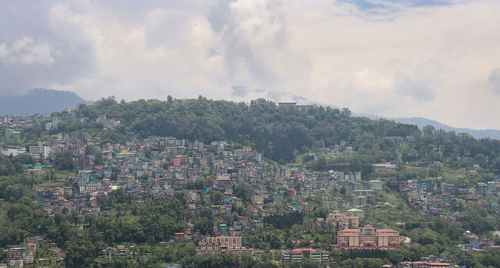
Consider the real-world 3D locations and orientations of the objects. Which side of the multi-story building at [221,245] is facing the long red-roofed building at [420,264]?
left

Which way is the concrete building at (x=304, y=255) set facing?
toward the camera

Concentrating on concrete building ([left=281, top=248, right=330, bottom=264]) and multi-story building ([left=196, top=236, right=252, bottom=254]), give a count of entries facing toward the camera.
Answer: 2

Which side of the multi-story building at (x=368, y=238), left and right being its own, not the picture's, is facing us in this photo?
front

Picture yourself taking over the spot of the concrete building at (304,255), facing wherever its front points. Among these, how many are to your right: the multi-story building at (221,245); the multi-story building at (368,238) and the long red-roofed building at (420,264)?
1

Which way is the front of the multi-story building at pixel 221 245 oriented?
toward the camera

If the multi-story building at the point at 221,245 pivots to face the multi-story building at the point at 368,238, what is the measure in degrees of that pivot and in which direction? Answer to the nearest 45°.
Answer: approximately 90° to its left

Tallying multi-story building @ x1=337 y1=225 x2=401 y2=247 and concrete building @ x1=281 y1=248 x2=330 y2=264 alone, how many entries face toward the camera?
2

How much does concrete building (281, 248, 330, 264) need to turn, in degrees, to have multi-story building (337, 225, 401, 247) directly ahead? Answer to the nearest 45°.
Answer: approximately 135° to its left
